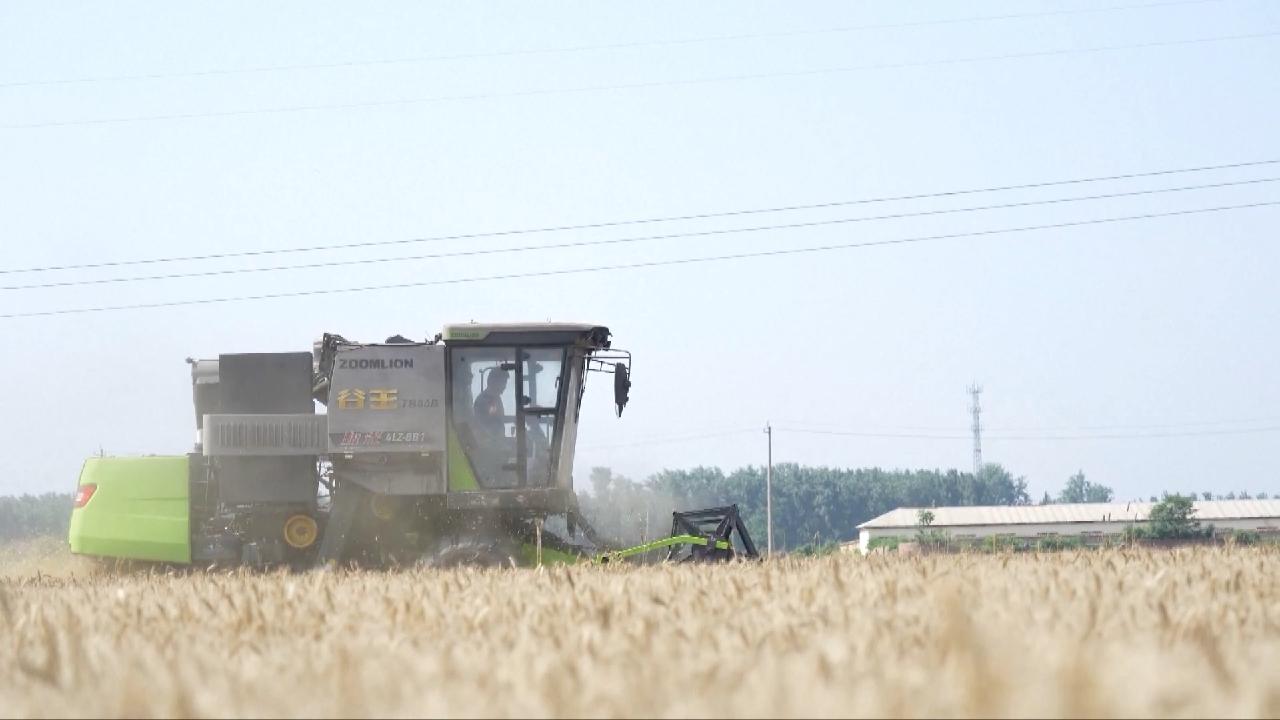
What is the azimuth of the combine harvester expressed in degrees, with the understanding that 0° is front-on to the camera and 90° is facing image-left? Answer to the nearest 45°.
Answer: approximately 270°

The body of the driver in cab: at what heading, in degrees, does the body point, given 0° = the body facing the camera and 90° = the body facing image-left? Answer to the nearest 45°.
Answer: approximately 270°
